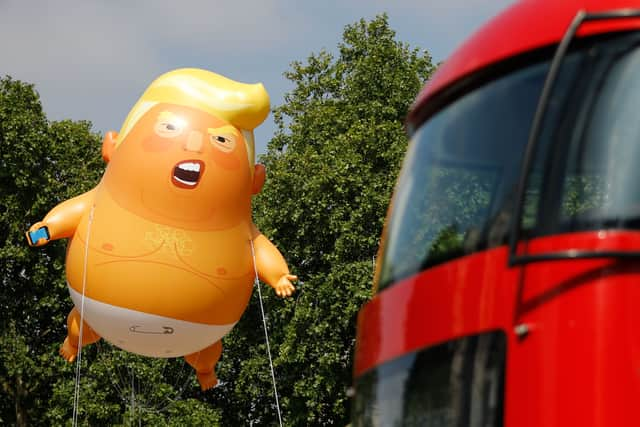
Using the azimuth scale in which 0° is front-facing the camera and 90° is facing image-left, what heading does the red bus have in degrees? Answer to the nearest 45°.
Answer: approximately 45°

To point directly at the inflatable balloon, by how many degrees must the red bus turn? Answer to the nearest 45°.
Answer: approximately 90° to its right

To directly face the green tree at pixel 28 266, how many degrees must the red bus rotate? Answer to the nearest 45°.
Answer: approximately 90° to its right
